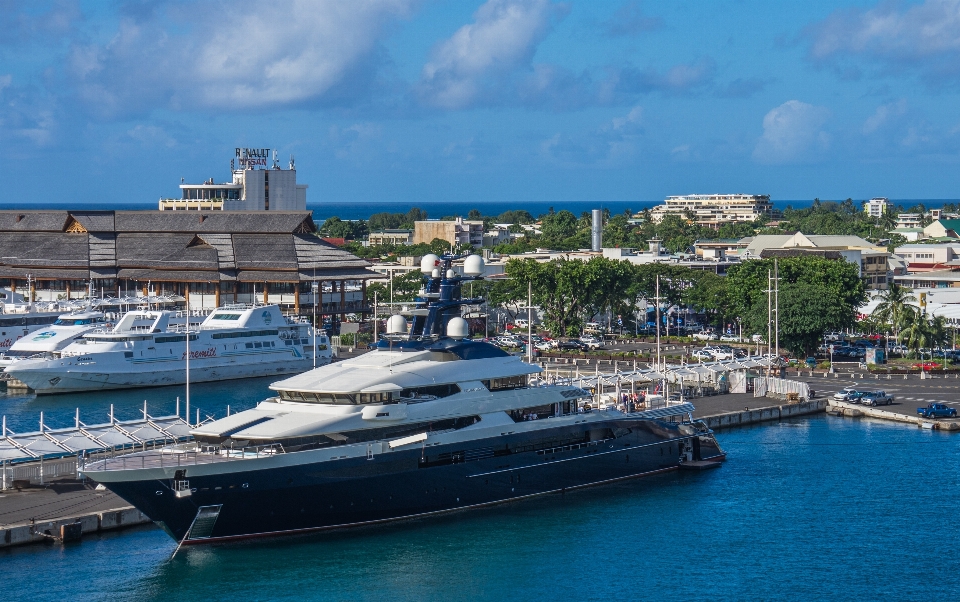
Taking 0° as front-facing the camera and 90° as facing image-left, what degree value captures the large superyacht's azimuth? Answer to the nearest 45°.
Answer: approximately 45°
